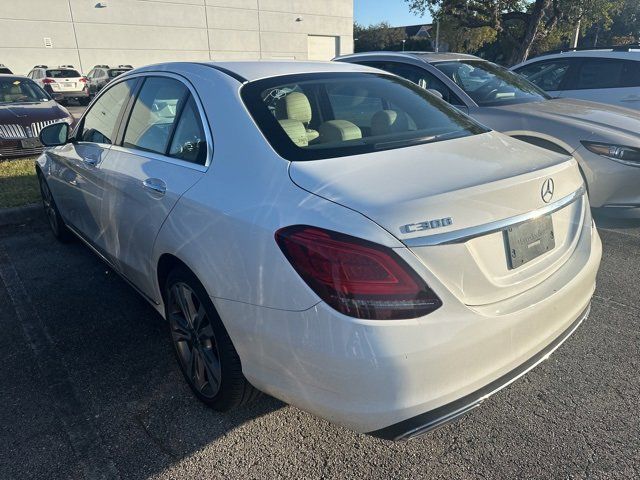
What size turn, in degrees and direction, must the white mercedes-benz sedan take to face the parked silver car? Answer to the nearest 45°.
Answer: approximately 90° to its right

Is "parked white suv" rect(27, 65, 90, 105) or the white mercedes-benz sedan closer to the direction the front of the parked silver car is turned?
the white mercedes-benz sedan

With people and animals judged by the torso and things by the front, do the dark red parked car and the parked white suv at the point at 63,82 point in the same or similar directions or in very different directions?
very different directions

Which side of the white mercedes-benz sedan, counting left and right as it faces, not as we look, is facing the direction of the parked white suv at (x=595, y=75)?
right

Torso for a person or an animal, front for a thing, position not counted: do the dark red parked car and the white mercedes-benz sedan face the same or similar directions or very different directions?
very different directions

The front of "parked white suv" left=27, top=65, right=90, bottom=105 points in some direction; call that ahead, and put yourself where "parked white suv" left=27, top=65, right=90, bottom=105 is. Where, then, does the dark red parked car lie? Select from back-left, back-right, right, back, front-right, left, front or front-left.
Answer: back-left

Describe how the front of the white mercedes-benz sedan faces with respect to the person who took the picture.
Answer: facing away from the viewer and to the left of the viewer

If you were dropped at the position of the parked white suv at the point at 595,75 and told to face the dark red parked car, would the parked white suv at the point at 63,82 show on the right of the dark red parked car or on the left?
right

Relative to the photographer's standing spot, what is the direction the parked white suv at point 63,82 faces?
facing away from the viewer and to the left of the viewer
